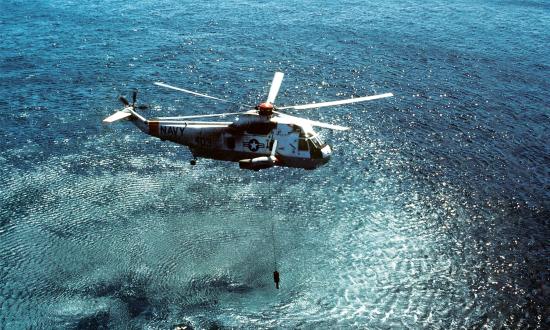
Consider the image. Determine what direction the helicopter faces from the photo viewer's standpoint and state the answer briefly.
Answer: facing to the right of the viewer
